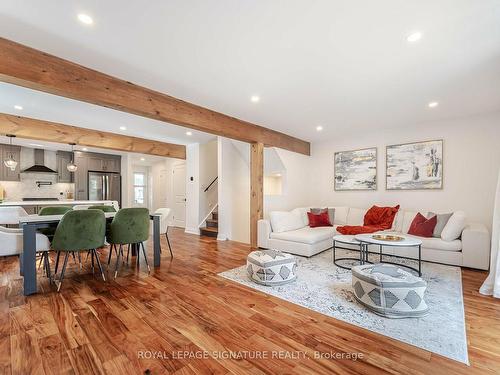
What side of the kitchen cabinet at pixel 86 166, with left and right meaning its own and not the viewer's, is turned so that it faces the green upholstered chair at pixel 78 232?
front

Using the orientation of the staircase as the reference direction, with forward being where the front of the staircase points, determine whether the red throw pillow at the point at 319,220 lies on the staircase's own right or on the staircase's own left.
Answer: on the staircase's own left

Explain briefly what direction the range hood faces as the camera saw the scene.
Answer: facing the viewer

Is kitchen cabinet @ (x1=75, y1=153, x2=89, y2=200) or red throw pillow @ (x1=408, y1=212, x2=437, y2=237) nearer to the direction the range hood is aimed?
the red throw pillow

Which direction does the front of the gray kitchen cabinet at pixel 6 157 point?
toward the camera

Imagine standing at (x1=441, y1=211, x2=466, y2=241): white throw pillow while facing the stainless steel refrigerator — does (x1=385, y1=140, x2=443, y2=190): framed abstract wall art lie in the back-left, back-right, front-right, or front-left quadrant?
front-right

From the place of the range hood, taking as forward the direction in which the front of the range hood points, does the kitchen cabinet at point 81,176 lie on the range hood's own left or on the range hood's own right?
on the range hood's own left

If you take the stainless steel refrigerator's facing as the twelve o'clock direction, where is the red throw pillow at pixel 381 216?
The red throw pillow is roughly at 11 o'clock from the stainless steel refrigerator.

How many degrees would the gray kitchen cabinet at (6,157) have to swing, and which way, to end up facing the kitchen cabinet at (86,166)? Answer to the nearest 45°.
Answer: approximately 90° to its left

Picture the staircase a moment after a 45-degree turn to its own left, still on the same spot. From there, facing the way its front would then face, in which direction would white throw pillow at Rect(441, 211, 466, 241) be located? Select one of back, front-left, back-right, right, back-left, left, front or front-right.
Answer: front-left

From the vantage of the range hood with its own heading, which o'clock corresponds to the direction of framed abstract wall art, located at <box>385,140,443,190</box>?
The framed abstract wall art is roughly at 11 o'clock from the range hood.

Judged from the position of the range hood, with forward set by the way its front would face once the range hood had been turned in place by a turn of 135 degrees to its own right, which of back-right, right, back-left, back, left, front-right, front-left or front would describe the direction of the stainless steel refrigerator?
back-right

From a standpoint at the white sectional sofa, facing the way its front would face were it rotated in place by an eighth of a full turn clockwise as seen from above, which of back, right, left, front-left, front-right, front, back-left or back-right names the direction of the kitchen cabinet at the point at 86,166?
front-right

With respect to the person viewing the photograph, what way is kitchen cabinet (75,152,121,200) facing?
facing the viewer

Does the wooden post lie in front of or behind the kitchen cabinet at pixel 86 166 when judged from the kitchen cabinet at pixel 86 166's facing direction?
in front

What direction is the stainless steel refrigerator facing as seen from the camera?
toward the camera
